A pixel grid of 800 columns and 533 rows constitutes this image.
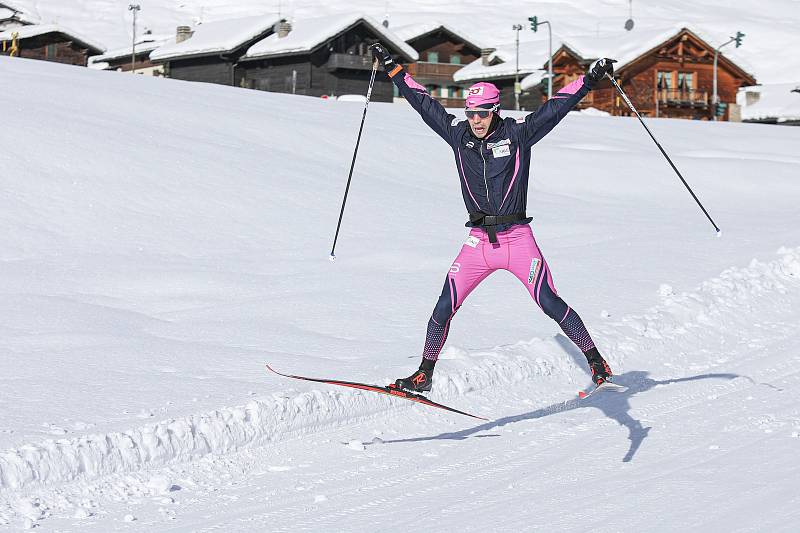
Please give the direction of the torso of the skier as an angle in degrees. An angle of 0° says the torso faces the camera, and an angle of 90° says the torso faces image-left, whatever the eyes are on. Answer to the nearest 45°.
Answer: approximately 0°
